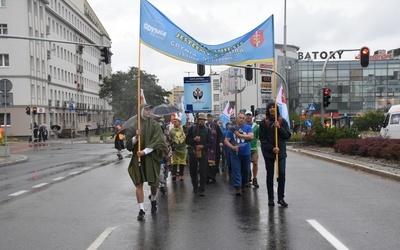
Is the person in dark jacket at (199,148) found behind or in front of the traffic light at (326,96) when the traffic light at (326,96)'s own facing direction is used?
in front

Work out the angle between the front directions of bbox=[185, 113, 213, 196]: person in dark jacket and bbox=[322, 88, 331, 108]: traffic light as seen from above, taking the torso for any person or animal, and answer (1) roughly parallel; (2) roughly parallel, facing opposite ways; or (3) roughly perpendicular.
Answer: roughly parallel

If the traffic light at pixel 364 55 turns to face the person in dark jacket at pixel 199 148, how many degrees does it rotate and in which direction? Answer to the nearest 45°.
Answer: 0° — it already faces them

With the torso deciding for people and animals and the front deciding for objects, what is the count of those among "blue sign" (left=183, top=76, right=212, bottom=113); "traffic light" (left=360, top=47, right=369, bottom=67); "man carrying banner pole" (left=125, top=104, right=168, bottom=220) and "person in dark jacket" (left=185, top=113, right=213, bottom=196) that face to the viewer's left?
0

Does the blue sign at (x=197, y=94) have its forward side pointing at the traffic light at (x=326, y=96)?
no

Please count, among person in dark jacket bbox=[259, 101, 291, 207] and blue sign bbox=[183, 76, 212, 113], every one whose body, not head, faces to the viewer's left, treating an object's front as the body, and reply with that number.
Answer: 0

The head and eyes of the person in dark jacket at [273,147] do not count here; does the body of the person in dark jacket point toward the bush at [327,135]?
no

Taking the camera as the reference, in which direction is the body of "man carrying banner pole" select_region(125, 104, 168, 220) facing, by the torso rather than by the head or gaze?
toward the camera

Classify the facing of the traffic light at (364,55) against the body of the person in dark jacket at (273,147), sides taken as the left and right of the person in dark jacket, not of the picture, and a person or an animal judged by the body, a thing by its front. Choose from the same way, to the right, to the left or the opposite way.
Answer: the same way

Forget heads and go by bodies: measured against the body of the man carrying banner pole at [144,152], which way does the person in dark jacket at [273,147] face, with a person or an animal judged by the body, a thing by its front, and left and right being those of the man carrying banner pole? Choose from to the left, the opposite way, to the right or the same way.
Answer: the same way

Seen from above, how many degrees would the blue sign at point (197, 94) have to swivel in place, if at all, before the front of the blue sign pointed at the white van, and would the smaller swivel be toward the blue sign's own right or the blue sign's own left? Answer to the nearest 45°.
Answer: approximately 135° to the blue sign's own left

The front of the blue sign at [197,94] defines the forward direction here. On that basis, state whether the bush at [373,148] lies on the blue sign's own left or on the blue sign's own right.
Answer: on the blue sign's own left

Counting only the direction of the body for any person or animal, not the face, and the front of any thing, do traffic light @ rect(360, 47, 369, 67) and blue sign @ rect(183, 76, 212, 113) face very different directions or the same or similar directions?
same or similar directions

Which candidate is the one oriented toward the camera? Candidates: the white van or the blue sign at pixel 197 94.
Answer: the blue sign

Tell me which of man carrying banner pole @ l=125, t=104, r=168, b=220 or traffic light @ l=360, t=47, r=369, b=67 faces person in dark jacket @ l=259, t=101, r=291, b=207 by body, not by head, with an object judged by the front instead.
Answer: the traffic light
